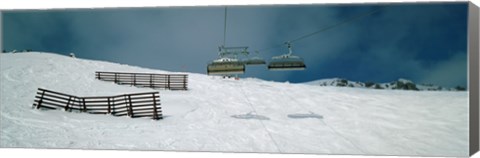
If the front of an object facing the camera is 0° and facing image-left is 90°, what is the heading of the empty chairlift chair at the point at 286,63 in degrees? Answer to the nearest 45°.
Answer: approximately 0°

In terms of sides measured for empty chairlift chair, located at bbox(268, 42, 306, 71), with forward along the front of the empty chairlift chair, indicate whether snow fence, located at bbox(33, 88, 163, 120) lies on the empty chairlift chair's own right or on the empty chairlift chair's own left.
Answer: on the empty chairlift chair's own right

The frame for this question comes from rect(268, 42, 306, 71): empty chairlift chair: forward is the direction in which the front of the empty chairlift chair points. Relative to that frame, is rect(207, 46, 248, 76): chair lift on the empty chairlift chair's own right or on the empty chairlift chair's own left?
on the empty chairlift chair's own right
